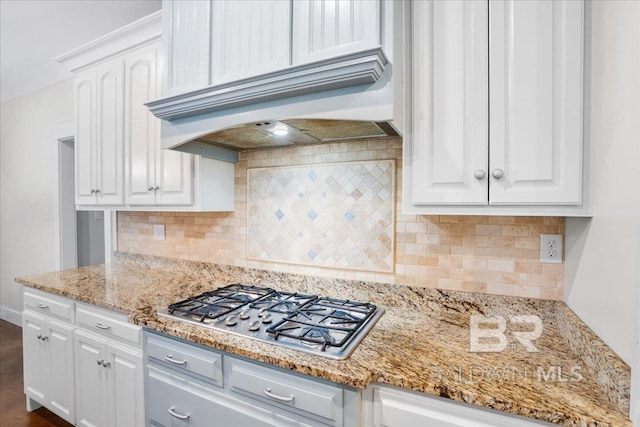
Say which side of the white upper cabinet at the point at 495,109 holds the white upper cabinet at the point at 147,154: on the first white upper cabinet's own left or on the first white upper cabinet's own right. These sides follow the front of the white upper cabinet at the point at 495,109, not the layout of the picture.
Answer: on the first white upper cabinet's own right

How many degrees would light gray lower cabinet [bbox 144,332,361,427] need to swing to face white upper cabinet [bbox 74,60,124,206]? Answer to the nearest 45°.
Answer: approximately 90° to its right

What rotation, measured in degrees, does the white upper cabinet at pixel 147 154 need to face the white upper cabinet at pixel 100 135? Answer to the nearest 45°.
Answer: approximately 90° to its right

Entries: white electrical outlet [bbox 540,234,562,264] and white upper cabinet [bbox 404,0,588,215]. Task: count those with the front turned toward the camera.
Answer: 2

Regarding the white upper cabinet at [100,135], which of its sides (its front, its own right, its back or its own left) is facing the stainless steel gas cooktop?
left

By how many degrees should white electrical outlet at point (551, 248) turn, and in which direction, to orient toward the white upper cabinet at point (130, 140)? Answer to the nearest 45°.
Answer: approximately 90° to its right
